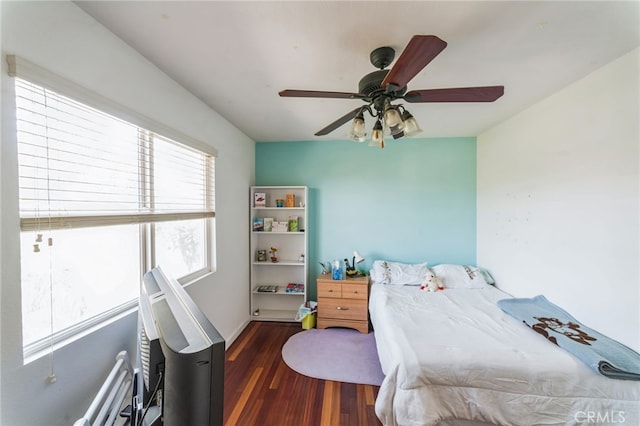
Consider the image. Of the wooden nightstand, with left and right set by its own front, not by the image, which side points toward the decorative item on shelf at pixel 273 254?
right

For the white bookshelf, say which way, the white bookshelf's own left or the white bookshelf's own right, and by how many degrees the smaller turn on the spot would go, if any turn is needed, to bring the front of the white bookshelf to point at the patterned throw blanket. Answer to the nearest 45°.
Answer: approximately 45° to the white bookshelf's own left

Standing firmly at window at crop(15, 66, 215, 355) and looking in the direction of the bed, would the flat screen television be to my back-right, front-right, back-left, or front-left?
front-right

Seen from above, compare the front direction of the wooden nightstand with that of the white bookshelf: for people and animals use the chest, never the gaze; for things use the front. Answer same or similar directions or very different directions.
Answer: same or similar directions

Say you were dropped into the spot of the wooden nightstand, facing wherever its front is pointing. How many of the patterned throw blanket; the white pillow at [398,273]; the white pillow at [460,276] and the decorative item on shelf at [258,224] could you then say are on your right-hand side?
1

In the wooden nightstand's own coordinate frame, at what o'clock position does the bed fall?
The bed is roughly at 11 o'clock from the wooden nightstand.

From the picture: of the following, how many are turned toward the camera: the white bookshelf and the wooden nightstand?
2

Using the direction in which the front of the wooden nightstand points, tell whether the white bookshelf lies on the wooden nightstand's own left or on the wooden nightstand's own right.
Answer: on the wooden nightstand's own right

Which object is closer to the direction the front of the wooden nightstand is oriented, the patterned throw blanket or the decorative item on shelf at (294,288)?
the patterned throw blanket

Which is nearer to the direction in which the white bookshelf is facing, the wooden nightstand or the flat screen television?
the flat screen television

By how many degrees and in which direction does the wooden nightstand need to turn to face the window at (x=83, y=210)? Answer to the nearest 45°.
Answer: approximately 45° to its right

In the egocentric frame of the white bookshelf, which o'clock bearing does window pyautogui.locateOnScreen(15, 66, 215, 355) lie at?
The window is roughly at 1 o'clock from the white bookshelf.

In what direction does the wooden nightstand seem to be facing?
toward the camera

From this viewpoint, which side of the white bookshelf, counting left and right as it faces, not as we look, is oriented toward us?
front

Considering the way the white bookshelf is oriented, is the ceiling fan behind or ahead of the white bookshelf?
ahead
